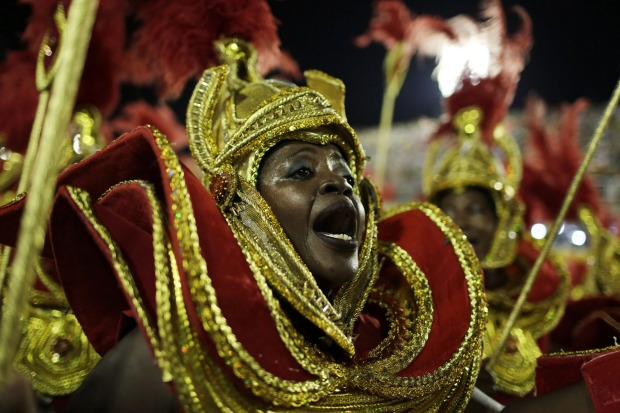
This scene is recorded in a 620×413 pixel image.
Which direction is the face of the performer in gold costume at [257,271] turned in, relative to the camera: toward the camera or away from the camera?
toward the camera
